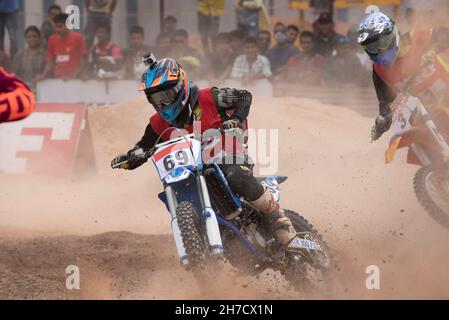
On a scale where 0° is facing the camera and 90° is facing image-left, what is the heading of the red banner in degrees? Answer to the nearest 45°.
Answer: approximately 0°

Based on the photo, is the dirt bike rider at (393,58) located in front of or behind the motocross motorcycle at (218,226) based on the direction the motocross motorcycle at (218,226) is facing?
behind

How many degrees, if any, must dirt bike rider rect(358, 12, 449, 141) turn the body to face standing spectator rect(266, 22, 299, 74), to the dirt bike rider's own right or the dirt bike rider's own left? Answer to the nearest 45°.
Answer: approximately 135° to the dirt bike rider's own right

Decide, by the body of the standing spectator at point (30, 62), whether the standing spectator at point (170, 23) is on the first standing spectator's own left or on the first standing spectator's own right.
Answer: on the first standing spectator's own left

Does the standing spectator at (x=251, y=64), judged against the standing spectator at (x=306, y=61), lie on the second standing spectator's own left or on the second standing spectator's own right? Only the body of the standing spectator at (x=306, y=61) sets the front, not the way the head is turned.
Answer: on the second standing spectator's own right

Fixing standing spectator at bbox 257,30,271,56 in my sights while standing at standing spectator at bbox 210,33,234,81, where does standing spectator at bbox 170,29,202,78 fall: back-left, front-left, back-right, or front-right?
back-left

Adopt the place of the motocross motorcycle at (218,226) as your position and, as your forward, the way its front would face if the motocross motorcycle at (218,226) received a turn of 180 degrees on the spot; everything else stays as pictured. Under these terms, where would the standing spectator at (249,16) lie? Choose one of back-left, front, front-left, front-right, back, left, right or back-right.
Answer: front-left
